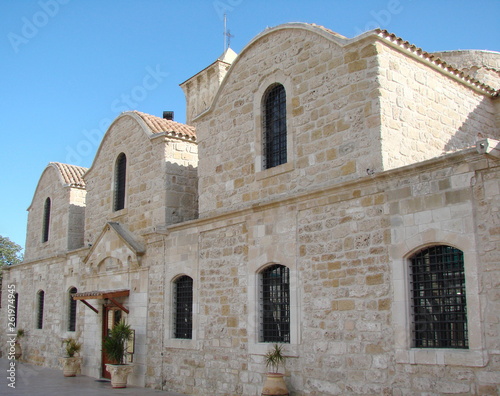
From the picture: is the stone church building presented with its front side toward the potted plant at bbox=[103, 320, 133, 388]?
no

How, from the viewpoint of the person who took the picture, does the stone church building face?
facing the viewer and to the left of the viewer

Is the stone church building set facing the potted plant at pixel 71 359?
no

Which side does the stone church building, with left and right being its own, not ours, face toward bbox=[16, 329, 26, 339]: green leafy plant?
right
